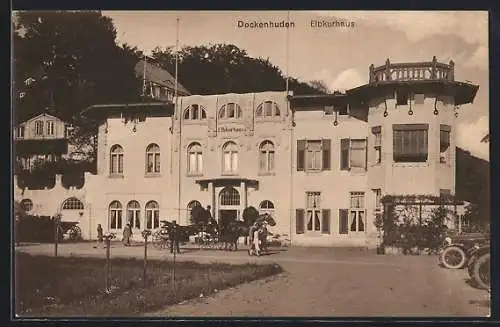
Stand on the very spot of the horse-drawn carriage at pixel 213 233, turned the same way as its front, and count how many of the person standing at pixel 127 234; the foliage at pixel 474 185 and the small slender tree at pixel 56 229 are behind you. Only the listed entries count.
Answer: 2

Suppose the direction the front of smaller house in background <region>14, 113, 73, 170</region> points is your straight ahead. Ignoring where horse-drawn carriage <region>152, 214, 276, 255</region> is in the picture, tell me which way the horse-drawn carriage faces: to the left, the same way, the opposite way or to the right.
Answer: to the left

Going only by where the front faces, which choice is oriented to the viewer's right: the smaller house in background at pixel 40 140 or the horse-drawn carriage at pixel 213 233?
the horse-drawn carriage

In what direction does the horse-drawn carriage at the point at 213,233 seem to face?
to the viewer's right

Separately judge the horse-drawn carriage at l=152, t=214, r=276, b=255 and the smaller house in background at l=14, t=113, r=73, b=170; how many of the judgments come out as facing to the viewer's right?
1

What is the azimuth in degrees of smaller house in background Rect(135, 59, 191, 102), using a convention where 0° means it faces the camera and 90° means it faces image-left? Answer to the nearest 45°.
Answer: approximately 0°
